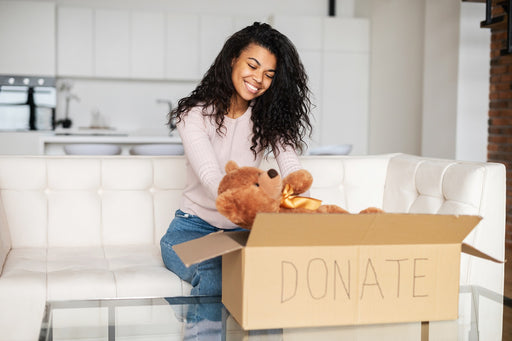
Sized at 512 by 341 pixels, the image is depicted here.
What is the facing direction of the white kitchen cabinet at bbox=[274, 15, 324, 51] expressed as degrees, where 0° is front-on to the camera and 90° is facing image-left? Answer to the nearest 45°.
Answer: approximately 0°

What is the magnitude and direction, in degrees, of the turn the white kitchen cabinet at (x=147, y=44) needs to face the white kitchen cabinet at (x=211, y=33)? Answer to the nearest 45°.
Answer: approximately 90° to its left

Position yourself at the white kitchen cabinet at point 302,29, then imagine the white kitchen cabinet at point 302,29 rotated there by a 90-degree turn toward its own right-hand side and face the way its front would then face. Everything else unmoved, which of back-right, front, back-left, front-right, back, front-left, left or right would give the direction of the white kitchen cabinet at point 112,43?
front

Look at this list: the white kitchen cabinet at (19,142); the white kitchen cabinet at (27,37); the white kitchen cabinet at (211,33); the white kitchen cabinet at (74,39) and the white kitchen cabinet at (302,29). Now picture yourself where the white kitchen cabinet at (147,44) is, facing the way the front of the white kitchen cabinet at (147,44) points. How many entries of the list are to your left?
2

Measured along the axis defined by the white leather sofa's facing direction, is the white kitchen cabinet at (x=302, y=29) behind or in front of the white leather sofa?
behind

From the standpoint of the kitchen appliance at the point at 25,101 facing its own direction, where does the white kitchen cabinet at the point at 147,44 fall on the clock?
The white kitchen cabinet is roughly at 9 o'clock from the kitchen appliance.

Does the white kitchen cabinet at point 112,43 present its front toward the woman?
yes

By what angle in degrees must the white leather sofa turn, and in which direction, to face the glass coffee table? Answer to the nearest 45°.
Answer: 0° — it already faces it

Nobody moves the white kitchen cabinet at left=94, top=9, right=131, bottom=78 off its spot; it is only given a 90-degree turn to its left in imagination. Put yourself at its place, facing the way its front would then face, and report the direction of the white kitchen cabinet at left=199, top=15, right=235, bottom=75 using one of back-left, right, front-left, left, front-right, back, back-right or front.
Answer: front

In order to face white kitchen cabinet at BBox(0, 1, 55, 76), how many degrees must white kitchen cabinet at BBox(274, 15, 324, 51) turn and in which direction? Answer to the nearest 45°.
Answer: approximately 90° to its right

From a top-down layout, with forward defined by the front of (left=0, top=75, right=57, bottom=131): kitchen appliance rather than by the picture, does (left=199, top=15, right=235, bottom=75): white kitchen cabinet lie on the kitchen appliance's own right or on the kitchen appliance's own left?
on the kitchen appliance's own left

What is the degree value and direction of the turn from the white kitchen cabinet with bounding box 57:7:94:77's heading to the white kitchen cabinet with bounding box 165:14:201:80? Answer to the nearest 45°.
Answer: approximately 90° to its left
